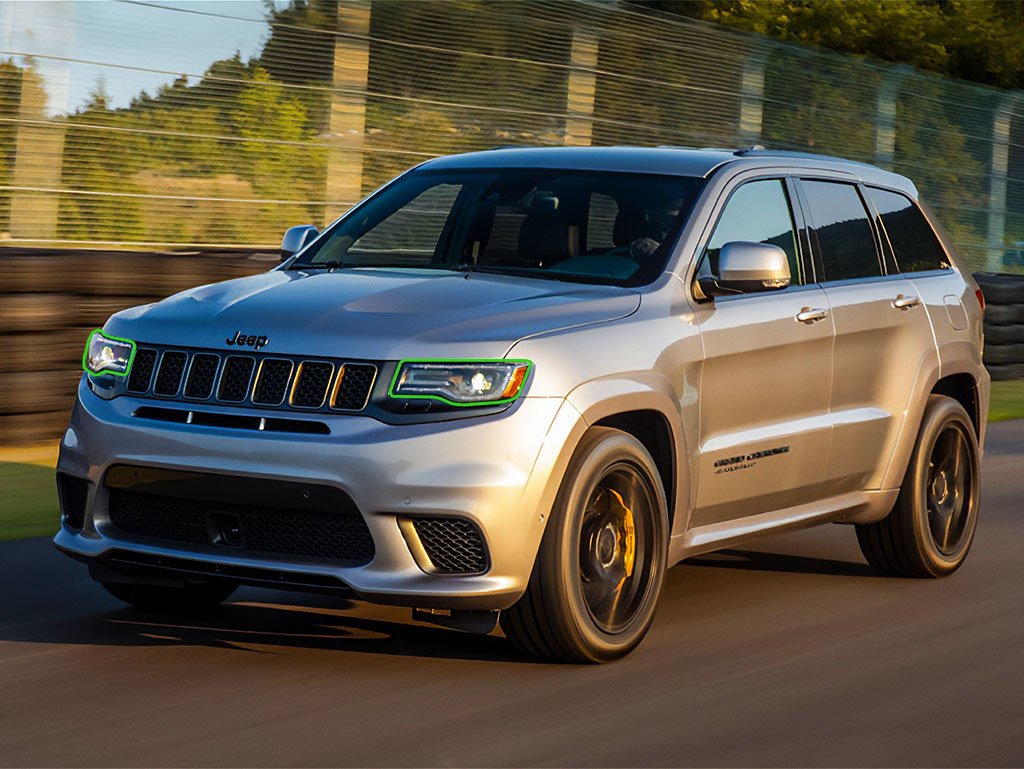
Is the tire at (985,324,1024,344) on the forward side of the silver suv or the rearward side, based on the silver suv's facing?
on the rearward side

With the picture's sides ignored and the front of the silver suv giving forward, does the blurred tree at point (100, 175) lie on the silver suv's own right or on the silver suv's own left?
on the silver suv's own right

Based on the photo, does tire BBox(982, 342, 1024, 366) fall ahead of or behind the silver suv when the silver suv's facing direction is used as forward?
behind

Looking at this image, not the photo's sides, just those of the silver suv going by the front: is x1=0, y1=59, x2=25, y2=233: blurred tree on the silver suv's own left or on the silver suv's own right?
on the silver suv's own right

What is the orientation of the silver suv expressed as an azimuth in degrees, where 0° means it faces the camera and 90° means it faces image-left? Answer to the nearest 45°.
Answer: approximately 45°

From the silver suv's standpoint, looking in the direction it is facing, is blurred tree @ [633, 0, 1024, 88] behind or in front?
behind
